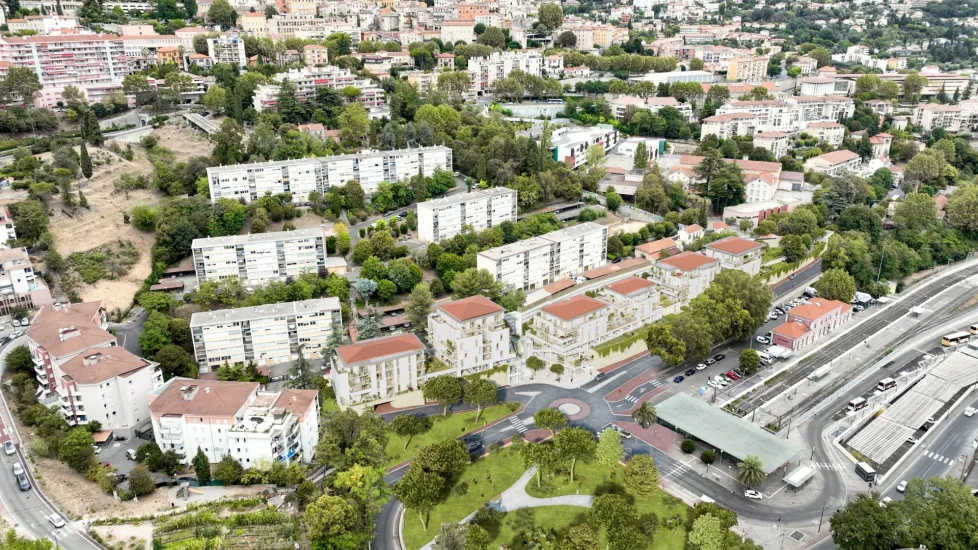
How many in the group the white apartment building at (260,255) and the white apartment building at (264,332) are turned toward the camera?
2

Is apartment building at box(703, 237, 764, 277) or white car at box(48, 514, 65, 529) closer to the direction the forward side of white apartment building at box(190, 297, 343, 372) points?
the white car

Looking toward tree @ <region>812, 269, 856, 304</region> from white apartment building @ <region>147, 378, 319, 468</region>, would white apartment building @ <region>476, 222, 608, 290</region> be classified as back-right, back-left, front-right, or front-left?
front-left

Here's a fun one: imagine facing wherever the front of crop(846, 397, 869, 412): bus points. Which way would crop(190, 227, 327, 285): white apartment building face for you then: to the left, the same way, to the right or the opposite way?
to the left

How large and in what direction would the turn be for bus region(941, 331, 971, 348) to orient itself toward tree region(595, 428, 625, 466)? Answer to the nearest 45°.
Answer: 0° — it already faces it

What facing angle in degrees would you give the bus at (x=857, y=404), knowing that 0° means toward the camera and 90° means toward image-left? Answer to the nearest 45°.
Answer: approximately 45°

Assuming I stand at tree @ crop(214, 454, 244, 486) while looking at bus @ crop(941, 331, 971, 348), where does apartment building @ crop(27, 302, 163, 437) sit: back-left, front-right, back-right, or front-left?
back-left

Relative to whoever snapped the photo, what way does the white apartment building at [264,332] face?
facing the viewer

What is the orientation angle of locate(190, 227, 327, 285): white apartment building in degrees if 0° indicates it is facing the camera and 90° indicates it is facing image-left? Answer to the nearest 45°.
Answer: approximately 0°

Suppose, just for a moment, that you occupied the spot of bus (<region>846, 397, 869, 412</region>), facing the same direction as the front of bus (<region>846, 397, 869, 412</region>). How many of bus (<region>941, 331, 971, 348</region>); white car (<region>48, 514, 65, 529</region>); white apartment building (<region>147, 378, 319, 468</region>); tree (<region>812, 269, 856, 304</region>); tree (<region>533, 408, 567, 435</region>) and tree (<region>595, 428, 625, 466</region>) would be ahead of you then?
4

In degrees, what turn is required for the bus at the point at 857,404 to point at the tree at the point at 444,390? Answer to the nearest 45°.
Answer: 0° — it already faces it

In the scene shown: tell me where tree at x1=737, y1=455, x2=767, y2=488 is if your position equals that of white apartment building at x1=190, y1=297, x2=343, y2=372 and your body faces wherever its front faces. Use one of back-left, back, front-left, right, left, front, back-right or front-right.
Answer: front-left

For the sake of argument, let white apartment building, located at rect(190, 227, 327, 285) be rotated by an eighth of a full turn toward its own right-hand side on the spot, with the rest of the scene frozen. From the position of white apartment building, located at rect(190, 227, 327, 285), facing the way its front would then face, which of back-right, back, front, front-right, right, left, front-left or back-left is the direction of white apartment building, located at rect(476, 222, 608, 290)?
back-left
